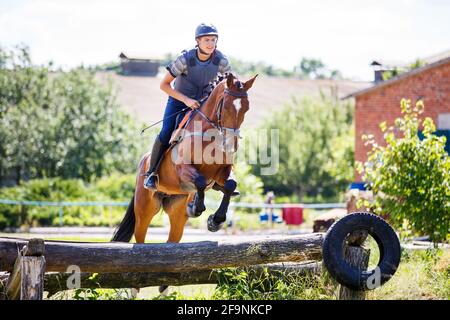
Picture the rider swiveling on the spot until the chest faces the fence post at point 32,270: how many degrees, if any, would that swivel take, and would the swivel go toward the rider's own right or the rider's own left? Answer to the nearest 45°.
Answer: approximately 90° to the rider's own right

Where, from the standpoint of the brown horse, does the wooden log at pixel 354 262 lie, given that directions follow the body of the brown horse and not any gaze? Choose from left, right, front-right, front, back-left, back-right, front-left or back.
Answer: front

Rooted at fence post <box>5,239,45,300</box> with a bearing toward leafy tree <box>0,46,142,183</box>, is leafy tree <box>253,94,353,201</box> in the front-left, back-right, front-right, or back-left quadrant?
front-right

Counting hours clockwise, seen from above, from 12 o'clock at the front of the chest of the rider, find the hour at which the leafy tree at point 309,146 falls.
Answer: The leafy tree is roughly at 8 o'clock from the rider.

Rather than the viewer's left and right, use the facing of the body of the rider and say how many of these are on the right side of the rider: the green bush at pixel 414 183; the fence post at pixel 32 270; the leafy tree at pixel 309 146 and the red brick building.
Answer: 1

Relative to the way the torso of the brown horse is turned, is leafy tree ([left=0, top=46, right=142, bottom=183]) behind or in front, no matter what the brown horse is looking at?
behind

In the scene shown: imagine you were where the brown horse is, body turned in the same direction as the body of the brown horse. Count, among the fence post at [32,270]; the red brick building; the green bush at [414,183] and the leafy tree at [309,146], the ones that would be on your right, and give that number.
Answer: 1

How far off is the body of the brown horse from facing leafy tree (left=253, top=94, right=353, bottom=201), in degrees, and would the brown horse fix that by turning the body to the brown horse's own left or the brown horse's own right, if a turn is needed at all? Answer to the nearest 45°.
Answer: approximately 135° to the brown horse's own left

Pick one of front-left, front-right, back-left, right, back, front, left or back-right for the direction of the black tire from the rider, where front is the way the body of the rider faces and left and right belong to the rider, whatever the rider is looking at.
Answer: front

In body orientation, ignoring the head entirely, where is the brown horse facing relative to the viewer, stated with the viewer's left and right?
facing the viewer and to the right of the viewer

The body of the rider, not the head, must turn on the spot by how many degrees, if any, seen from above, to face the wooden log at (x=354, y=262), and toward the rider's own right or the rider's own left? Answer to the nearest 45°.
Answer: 0° — they already face it

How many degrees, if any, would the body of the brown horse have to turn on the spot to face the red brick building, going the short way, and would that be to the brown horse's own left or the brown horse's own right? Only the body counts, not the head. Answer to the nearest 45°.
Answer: approximately 90° to the brown horse's own left

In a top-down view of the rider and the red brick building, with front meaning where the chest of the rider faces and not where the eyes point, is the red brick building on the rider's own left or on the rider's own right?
on the rider's own left

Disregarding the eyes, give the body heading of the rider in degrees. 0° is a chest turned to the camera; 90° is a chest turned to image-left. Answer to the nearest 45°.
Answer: approximately 315°

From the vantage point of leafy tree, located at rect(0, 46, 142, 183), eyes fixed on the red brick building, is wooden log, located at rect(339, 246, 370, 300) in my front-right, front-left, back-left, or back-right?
front-right

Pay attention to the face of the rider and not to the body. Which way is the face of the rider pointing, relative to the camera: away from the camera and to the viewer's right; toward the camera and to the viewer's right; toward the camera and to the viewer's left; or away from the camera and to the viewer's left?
toward the camera and to the viewer's right

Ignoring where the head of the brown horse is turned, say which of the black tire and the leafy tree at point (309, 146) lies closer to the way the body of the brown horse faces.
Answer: the black tire
